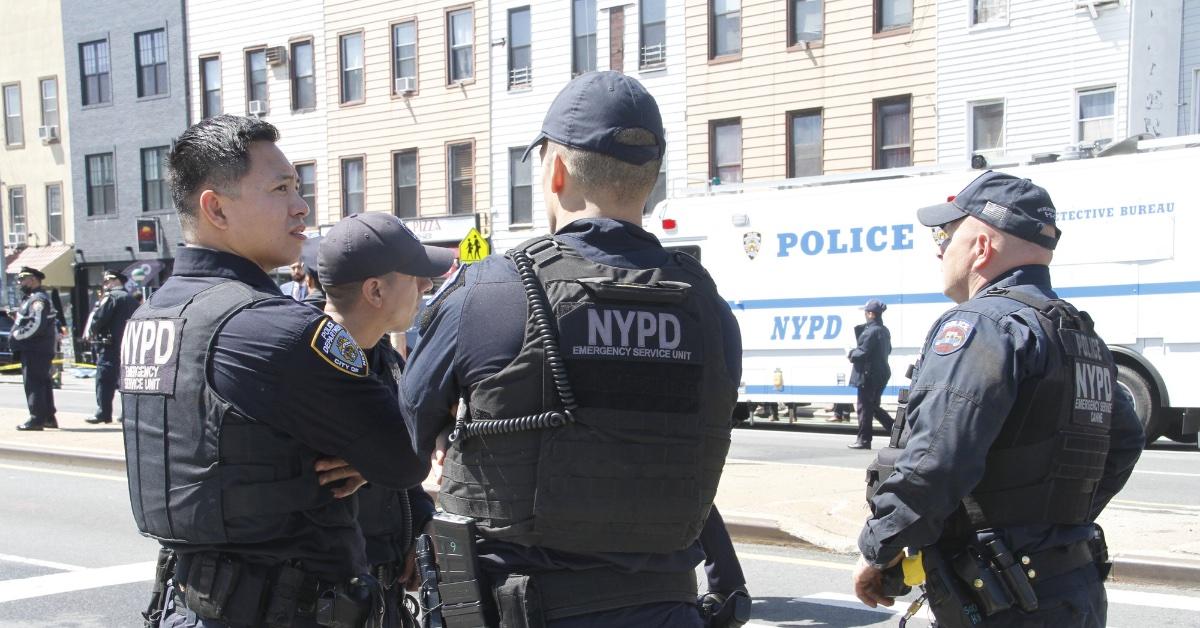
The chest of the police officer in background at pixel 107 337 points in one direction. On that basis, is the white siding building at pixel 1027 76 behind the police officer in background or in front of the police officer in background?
behind

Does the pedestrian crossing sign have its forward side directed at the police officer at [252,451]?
yes

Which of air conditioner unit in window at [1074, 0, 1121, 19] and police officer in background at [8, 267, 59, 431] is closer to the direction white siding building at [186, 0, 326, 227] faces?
the police officer in background

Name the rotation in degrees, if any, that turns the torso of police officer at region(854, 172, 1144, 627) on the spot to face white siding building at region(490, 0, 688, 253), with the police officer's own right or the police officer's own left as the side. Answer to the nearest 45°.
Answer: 0° — they already face it

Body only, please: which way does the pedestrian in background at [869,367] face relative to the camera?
to the viewer's left

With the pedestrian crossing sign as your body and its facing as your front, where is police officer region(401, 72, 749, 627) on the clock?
The police officer is roughly at 12 o'clock from the pedestrian crossing sign.

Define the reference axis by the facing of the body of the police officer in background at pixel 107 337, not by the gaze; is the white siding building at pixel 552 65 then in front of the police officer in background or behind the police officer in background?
behind

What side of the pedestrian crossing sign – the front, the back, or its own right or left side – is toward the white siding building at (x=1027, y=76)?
left

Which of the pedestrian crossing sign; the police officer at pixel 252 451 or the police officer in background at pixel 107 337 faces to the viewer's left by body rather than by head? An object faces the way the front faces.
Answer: the police officer in background

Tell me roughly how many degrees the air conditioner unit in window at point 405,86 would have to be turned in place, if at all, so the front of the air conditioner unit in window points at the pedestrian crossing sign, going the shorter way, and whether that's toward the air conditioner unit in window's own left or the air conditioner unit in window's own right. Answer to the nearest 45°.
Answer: approximately 45° to the air conditioner unit in window's own left

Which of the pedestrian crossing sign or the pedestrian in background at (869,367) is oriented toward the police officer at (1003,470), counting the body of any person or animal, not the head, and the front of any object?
the pedestrian crossing sign

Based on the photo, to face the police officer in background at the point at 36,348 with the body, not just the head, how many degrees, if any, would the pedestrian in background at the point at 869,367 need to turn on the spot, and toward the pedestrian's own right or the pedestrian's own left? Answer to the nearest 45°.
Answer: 0° — they already face them

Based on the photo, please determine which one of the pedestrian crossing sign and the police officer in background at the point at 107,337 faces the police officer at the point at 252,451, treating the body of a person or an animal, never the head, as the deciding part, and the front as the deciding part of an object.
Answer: the pedestrian crossing sign
